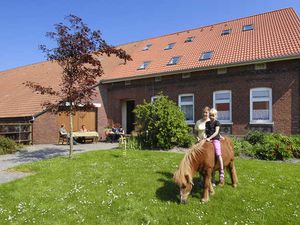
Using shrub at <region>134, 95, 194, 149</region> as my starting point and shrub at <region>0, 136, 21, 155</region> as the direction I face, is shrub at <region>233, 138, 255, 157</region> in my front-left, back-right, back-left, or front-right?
back-left

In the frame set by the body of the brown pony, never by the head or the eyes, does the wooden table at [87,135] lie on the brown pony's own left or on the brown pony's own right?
on the brown pony's own right

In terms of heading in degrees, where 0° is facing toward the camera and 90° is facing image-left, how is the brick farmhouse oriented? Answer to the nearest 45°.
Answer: approximately 45°

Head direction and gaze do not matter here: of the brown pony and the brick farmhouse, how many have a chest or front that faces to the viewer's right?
0

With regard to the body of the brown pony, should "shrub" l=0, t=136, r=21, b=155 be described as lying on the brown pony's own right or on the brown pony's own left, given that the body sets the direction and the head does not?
on the brown pony's own right

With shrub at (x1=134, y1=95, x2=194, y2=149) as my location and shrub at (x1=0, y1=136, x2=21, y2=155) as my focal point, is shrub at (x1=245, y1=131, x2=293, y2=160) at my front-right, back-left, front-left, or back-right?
back-left

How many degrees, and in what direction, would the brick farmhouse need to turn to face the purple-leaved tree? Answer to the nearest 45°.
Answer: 0° — it already faces it
